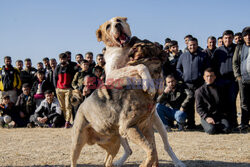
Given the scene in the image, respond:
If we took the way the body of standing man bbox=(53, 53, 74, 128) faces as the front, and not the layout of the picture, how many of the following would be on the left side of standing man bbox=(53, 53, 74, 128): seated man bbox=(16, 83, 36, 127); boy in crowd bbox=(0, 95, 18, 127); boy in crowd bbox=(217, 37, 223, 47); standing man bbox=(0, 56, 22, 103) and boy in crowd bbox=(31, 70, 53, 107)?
1

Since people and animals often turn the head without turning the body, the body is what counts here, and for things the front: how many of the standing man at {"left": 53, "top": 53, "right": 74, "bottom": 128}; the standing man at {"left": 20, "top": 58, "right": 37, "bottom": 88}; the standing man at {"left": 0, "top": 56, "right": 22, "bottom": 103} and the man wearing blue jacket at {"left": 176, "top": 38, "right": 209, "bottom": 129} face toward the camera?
4

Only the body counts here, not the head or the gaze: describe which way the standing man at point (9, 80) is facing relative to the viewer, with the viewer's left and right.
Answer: facing the viewer

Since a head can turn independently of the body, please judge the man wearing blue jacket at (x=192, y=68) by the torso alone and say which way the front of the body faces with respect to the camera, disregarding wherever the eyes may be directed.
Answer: toward the camera

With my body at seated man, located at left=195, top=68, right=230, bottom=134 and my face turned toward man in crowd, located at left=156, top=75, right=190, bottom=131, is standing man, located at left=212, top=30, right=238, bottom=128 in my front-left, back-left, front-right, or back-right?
back-right

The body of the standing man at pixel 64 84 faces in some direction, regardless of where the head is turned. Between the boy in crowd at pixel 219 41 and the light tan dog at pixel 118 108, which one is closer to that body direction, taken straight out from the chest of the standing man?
the light tan dog

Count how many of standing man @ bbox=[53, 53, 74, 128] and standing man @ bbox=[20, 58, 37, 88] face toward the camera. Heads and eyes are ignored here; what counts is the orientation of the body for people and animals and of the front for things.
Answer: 2

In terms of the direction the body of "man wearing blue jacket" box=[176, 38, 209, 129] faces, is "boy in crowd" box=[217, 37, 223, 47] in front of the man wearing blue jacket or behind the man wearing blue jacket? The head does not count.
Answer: behind

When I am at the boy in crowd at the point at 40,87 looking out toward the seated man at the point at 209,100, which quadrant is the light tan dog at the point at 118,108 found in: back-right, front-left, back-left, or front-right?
front-right

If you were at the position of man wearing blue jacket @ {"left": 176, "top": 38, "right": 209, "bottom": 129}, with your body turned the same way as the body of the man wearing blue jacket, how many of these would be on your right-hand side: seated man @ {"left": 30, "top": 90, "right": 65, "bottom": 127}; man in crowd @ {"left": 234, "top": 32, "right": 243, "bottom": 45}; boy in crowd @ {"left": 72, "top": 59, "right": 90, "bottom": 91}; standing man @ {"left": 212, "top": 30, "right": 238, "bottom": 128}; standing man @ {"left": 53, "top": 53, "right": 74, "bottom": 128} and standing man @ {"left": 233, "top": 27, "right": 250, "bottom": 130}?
3

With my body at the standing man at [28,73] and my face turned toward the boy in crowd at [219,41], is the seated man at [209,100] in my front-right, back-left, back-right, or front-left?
front-right

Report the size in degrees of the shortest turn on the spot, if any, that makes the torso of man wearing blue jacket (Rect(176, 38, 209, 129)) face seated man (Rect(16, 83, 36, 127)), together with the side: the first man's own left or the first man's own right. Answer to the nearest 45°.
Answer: approximately 90° to the first man's own right

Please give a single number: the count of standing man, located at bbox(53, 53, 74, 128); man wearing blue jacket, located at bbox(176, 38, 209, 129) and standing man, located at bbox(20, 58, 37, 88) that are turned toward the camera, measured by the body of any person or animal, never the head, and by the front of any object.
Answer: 3

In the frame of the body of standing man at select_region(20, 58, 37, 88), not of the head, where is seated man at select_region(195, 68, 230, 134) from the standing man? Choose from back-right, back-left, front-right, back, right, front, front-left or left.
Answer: front-left

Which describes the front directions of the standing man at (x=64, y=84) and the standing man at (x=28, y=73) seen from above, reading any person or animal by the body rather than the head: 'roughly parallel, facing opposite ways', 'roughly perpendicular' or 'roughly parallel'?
roughly parallel
